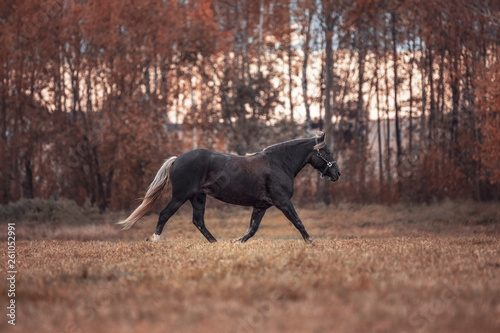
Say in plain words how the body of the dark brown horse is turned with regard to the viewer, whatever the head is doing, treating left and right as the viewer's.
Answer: facing to the right of the viewer

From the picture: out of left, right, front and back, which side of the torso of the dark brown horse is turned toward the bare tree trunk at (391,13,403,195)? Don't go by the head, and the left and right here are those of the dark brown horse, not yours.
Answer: left

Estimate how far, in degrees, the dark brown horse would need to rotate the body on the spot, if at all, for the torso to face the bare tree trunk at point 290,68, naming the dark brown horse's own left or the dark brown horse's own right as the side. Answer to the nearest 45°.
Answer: approximately 90° to the dark brown horse's own left
